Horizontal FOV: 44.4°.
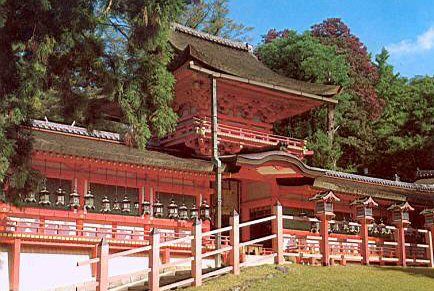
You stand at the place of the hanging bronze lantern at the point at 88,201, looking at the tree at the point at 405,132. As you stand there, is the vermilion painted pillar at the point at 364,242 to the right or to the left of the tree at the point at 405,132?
right

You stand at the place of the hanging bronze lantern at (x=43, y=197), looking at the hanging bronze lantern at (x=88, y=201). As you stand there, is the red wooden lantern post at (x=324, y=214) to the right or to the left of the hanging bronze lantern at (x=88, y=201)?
right

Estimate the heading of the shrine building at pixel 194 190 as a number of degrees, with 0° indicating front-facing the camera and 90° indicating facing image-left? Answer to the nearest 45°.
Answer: approximately 315°

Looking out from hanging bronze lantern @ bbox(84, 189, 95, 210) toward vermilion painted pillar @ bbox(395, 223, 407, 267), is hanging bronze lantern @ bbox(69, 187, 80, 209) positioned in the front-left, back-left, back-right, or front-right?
back-right

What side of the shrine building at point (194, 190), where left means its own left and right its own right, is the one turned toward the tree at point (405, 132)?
left

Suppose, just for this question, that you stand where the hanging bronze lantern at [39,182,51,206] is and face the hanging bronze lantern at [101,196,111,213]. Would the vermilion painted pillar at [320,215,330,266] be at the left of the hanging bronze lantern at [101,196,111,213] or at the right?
right
